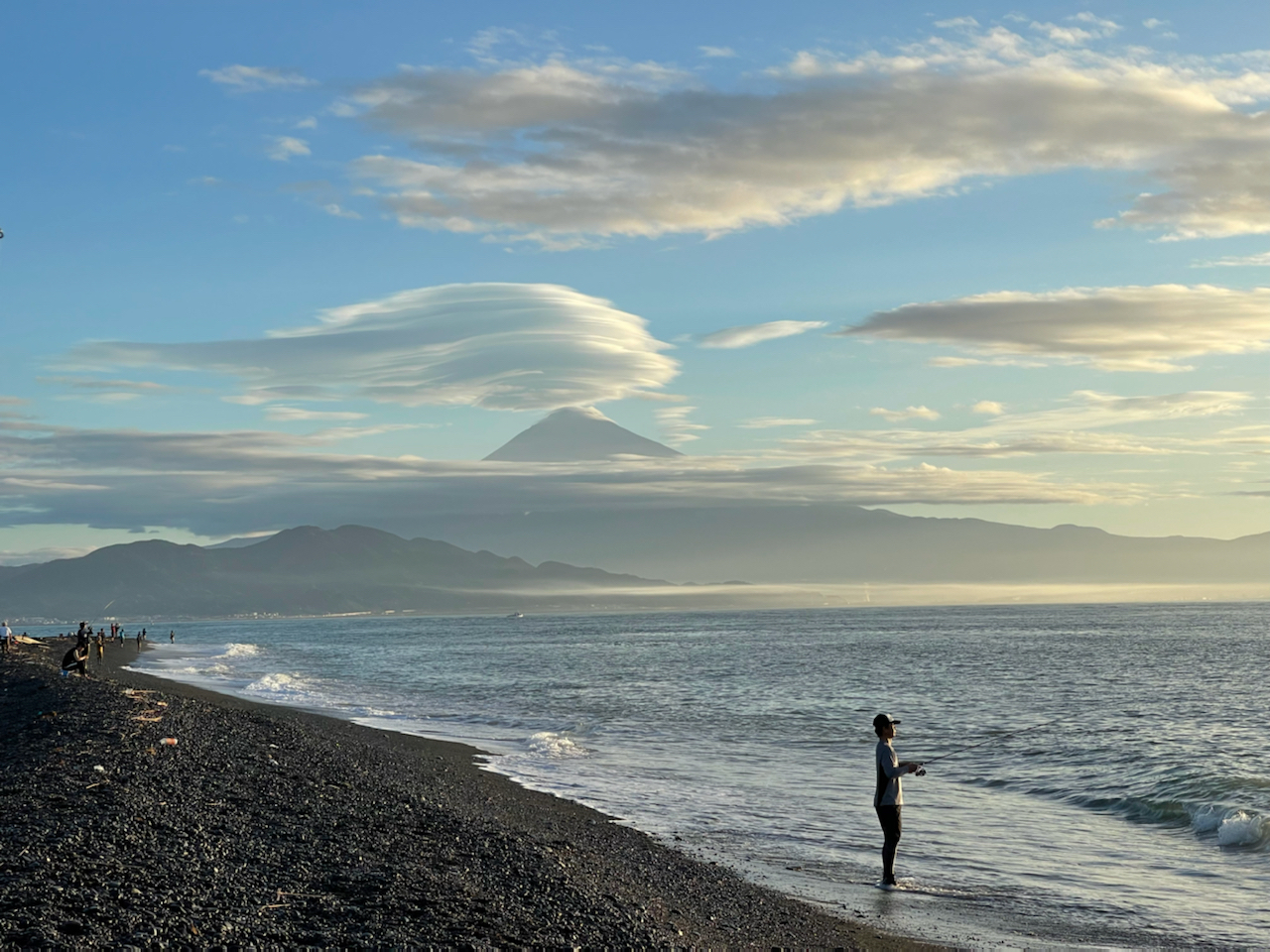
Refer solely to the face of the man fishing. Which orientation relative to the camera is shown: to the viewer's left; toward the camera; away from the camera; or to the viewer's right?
to the viewer's right

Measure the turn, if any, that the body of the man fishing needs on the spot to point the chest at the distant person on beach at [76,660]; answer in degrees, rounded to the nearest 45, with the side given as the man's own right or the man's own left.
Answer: approximately 135° to the man's own left

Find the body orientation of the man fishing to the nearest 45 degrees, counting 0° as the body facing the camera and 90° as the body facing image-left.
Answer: approximately 270°
